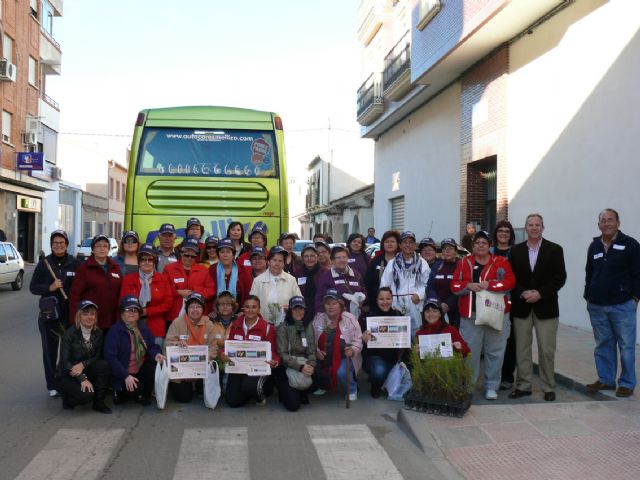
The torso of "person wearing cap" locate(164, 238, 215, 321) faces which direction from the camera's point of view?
toward the camera

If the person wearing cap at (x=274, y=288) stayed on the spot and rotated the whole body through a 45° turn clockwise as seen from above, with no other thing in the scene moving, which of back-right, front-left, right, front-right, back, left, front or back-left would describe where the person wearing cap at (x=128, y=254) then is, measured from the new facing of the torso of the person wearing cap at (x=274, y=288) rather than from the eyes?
front-right

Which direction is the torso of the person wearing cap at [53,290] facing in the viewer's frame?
toward the camera

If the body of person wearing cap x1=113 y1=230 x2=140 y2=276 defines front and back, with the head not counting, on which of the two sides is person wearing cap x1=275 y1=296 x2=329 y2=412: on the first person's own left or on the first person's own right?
on the first person's own left

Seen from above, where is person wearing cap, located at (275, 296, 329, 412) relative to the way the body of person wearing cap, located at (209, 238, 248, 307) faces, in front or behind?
in front

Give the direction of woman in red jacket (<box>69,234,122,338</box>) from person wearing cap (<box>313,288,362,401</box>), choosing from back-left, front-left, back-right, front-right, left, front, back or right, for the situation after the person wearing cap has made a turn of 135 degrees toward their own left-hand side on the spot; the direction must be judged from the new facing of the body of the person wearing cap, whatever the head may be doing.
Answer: back-left
